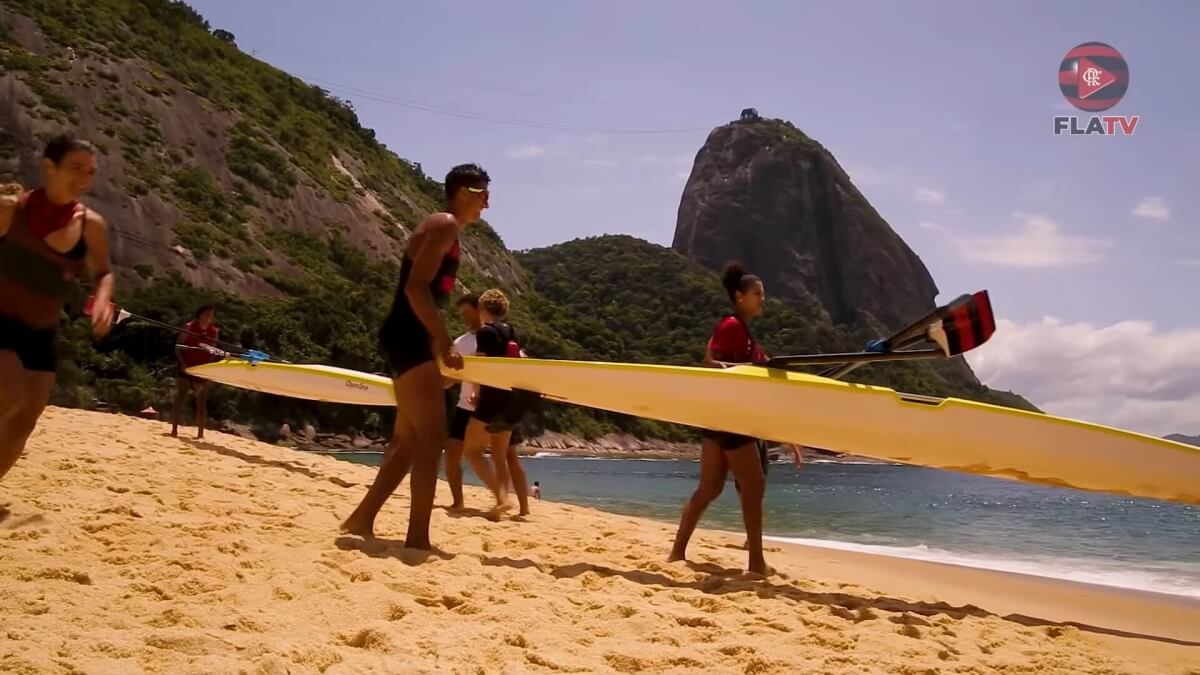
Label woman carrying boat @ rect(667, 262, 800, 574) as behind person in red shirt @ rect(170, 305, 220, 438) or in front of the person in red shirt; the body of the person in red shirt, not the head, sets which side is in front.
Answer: in front

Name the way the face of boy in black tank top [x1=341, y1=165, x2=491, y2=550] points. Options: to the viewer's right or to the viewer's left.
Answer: to the viewer's right

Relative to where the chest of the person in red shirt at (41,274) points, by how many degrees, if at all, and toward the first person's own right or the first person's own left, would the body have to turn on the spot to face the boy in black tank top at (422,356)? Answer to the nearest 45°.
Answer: approximately 45° to the first person's own left

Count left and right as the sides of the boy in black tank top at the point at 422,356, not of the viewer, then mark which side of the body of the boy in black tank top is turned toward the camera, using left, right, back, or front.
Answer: right

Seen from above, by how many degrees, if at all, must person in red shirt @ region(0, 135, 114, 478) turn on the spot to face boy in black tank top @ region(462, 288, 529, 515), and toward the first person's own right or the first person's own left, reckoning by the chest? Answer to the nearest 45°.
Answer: approximately 90° to the first person's own left

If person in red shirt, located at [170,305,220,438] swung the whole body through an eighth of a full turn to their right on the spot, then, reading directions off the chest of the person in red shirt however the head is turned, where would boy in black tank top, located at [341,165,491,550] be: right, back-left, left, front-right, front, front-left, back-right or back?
front
